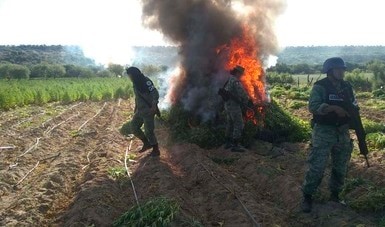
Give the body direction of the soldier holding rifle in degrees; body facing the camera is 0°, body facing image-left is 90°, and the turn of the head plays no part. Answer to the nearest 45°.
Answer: approximately 315°

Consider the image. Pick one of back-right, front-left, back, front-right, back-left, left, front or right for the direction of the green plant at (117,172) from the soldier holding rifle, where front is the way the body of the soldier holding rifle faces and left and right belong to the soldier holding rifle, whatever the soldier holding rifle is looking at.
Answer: back-right
